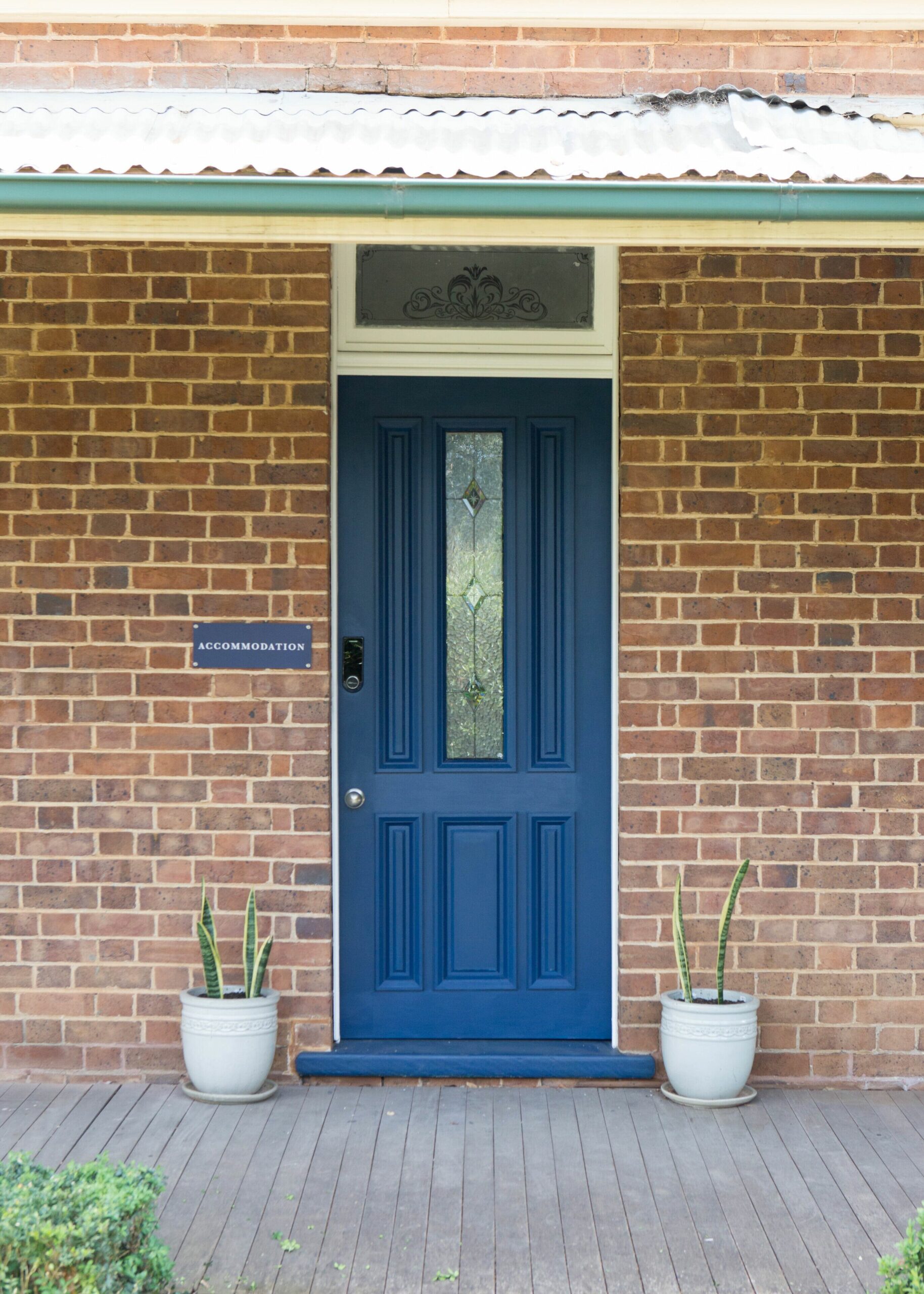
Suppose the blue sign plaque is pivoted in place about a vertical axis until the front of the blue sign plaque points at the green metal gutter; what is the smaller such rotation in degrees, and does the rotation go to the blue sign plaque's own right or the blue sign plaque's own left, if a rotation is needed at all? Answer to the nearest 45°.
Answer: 0° — it already faces it

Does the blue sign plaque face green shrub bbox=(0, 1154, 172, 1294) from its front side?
yes

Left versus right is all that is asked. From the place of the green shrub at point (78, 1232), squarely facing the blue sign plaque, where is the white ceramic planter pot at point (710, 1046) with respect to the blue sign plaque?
right

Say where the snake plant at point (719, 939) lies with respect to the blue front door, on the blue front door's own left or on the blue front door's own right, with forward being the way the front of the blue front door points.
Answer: on the blue front door's own left

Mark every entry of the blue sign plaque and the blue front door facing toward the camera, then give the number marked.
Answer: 2

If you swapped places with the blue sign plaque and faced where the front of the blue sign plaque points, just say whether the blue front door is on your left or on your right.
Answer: on your left

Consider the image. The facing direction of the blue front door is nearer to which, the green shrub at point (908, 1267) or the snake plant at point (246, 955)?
the green shrub

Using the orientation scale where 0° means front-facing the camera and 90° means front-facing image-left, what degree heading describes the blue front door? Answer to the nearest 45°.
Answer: approximately 0°

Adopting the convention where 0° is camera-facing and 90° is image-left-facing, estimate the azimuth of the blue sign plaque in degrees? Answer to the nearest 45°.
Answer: approximately 0°
